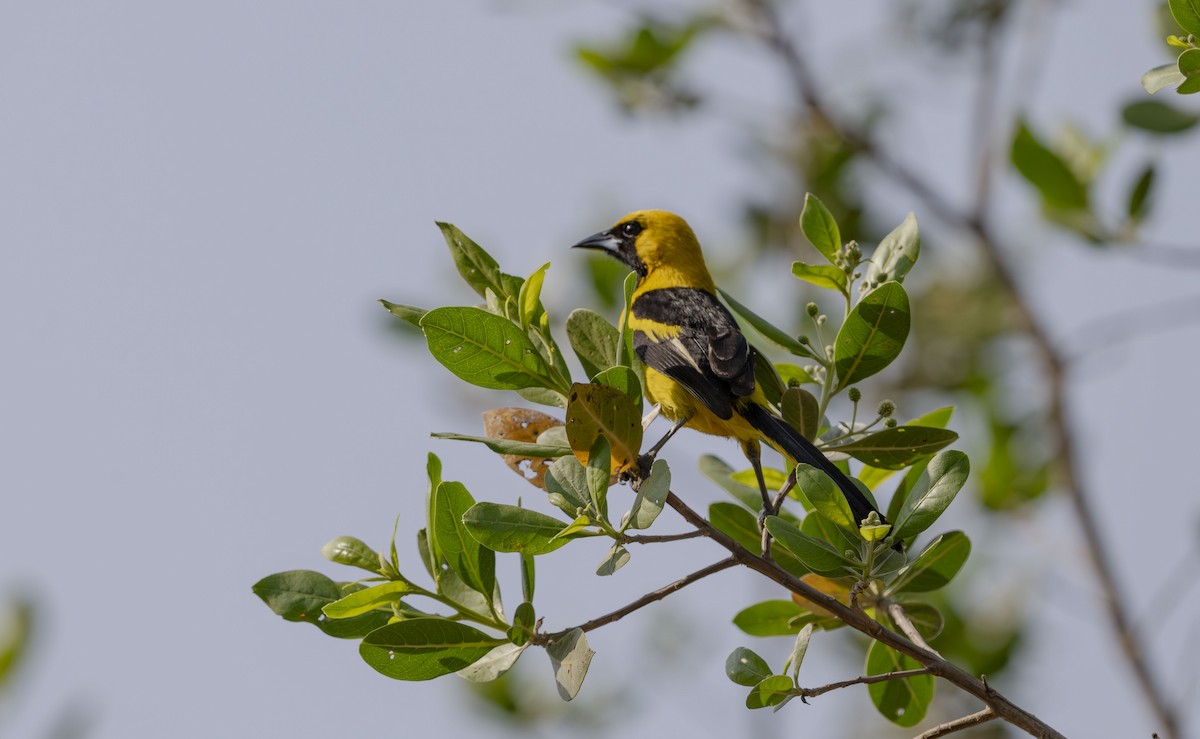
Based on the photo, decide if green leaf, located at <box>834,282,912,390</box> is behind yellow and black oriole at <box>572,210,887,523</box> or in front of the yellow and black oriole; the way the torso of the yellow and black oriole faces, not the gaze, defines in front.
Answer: behind

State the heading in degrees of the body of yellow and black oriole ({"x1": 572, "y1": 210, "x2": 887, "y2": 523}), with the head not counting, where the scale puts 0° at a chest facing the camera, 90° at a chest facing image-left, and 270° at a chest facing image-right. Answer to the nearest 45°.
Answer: approximately 135°

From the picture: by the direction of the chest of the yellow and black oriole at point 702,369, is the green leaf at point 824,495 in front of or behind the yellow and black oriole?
behind

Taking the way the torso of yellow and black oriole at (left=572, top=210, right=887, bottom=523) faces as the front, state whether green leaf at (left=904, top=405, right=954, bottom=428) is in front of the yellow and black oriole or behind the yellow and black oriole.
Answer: behind

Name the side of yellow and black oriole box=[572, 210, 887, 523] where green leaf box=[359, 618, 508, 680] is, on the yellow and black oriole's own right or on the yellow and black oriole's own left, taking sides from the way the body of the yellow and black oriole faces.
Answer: on the yellow and black oriole's own left

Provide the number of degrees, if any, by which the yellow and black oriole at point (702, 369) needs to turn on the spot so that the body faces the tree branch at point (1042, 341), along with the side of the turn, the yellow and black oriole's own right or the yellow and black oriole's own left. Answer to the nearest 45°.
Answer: approximately 90° to the yellow and black oriole's own right

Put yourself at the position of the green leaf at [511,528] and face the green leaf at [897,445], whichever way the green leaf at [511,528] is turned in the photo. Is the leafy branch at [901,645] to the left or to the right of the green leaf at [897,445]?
right

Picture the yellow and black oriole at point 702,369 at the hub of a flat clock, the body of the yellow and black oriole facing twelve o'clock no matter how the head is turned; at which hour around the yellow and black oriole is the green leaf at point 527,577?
The green leaf is roughly at 10 o'clock from the yellow and black oriole.

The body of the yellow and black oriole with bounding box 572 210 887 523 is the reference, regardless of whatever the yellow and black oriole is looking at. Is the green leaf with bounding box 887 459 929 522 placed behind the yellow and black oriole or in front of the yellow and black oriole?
behind
